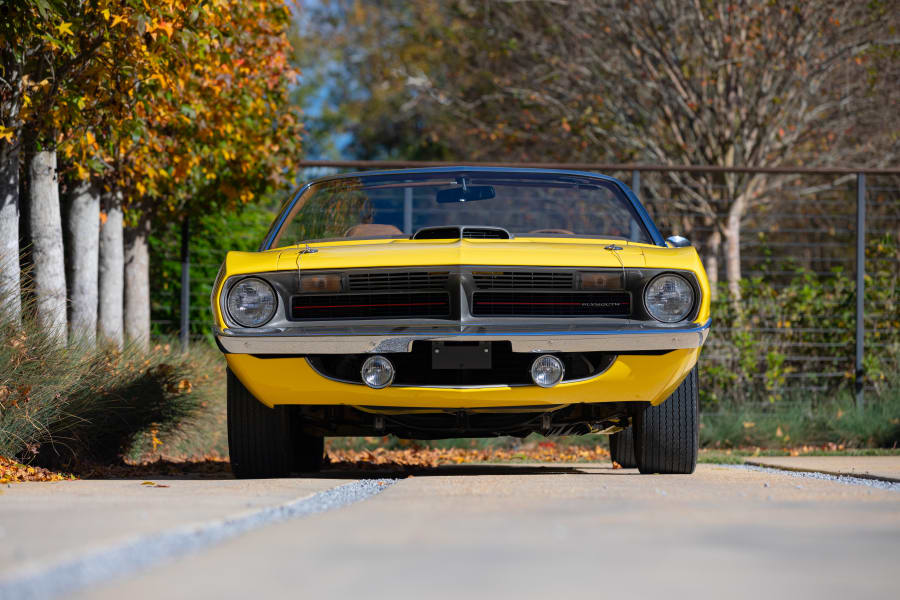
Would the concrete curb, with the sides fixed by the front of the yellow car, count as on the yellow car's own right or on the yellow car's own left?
on the yellow car's own left

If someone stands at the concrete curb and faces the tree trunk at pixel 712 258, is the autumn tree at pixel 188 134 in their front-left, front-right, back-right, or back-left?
front-left

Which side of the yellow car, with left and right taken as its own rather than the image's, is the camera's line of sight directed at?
front

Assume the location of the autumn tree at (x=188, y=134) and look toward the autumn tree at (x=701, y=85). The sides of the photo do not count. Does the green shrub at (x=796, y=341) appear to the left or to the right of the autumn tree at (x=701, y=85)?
right

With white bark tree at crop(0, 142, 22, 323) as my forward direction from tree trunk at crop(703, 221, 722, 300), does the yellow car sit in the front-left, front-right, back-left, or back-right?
front-left

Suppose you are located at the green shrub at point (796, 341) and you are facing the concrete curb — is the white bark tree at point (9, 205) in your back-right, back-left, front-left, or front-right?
front-right

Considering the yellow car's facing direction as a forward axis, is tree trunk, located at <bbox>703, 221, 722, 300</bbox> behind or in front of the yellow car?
behind

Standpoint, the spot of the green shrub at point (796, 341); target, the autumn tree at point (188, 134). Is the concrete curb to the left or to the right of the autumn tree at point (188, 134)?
left

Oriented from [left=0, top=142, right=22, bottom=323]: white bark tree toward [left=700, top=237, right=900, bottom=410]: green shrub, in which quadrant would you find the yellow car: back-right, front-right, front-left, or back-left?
front-right

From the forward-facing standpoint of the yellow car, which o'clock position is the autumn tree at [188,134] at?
The autumn tree is roughly at 5 o'clock from the yellow car.

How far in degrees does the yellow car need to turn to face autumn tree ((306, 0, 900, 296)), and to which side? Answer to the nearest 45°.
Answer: approximately 180°

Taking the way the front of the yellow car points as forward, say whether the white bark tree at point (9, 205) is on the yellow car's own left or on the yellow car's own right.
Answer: on the yellow car's own right
